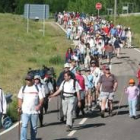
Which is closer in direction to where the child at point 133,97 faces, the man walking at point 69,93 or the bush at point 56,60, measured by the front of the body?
the man walking

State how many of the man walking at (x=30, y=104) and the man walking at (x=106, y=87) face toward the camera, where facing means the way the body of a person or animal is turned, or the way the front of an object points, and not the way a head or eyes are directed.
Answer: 2

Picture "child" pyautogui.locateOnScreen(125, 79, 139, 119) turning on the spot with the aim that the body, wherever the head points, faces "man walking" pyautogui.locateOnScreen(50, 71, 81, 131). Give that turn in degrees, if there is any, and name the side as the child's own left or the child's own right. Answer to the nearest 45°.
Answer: approximately 45° to the child's own right

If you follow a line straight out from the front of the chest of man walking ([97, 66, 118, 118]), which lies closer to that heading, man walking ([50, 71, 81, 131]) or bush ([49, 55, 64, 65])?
the man walking

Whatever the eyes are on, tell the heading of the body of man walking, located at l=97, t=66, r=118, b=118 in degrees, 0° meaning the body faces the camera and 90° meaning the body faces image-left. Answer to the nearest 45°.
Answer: approximately 0°

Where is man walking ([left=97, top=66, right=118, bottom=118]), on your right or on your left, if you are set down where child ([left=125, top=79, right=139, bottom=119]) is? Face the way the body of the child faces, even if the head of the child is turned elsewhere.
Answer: on your right

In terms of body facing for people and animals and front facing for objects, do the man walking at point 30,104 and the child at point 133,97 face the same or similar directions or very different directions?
same or similar directions

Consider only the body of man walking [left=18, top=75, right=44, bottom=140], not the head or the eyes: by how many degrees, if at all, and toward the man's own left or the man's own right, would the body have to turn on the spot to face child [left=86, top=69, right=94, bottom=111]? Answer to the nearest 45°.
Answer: approximately 180°

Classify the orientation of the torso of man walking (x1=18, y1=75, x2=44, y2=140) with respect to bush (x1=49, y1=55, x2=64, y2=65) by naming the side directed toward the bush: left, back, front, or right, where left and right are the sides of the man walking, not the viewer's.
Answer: back

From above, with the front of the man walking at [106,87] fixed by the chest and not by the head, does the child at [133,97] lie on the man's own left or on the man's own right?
on the man's own left

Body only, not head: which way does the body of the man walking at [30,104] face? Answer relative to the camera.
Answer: toward the camera

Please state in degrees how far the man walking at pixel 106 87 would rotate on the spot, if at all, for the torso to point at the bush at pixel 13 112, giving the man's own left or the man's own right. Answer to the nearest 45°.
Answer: approximately 90° to the man's own right

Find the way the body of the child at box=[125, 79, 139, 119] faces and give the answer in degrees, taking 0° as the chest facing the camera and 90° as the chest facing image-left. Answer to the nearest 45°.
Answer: approximately 0°
